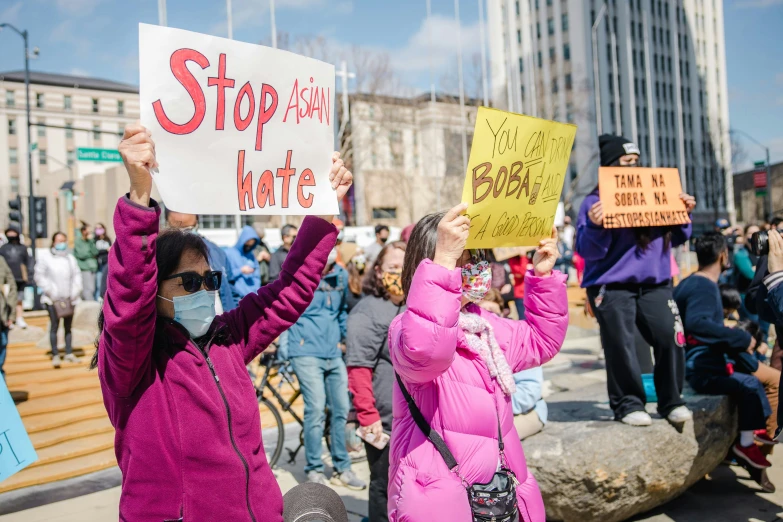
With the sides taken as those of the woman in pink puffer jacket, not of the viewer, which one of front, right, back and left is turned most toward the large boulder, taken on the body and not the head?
left

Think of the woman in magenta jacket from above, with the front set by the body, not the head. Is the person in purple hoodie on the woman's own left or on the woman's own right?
on the woman's own left

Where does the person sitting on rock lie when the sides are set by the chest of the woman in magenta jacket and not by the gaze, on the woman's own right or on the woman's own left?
on the woman's own left

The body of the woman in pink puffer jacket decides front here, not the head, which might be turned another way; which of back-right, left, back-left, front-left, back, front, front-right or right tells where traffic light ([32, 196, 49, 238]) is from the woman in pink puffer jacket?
back
